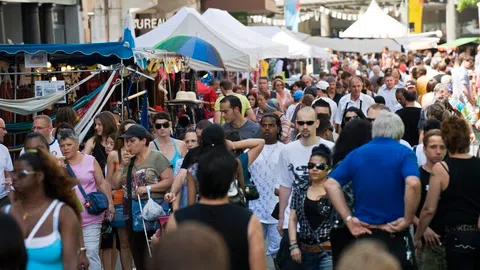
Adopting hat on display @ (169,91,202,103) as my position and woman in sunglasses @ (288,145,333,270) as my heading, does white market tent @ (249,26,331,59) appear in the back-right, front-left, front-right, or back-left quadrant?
back-left

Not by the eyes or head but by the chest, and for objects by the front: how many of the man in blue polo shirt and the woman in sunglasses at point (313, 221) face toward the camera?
1

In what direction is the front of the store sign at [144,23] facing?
toward the camera

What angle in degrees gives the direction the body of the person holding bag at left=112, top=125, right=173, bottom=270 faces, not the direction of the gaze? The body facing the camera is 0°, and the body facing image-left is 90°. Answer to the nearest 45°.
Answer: approximately 45°

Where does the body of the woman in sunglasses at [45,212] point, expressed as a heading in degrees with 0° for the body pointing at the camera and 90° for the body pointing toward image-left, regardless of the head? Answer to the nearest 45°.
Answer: approximately 45°

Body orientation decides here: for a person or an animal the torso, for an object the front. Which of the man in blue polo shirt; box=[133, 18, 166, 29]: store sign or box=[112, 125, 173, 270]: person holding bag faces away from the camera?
the man in blue polo shirt

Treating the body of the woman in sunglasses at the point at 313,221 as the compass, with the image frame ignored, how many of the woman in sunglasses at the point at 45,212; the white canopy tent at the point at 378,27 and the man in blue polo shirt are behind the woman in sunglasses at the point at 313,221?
1

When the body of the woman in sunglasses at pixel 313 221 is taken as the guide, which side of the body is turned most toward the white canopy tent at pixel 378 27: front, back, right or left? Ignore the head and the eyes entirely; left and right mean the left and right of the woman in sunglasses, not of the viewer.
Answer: back

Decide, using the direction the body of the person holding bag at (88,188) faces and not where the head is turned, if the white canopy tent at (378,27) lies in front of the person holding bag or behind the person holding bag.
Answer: behind

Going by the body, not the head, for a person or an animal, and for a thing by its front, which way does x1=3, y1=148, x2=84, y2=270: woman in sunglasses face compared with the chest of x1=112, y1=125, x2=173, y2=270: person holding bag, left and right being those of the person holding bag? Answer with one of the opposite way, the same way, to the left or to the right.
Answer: the same way

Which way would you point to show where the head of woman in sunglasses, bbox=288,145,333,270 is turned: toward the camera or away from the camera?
toward the camera

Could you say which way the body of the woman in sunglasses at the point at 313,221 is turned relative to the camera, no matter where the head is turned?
toward the camera

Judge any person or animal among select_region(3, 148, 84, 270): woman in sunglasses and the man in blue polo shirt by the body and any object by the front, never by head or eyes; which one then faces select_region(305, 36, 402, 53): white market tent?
the man in blue polo shirt

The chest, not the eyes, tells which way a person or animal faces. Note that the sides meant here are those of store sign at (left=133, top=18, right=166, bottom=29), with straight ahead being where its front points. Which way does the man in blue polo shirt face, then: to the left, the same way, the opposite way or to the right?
the opposite way

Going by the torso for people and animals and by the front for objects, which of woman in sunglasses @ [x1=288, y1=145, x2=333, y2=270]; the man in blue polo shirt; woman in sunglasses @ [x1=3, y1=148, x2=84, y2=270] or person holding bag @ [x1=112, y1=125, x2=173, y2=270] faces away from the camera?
the man in blue polo shirt

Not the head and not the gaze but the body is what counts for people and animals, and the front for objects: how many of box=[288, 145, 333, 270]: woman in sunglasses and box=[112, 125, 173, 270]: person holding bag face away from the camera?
0

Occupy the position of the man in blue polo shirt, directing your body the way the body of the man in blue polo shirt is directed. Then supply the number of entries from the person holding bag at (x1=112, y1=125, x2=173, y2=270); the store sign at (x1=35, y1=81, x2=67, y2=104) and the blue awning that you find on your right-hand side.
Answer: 0

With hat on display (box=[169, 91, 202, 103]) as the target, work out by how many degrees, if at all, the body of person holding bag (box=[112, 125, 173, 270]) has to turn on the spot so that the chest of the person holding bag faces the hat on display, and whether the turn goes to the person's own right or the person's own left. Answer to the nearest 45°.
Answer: approximately 135° to the person's own right

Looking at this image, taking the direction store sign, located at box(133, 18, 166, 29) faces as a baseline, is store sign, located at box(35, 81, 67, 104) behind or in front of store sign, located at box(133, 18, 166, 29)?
in front

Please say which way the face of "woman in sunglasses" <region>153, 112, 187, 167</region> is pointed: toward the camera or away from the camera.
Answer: toward the camera

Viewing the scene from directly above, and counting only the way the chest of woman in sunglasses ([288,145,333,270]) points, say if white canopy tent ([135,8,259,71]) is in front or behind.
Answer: behind
